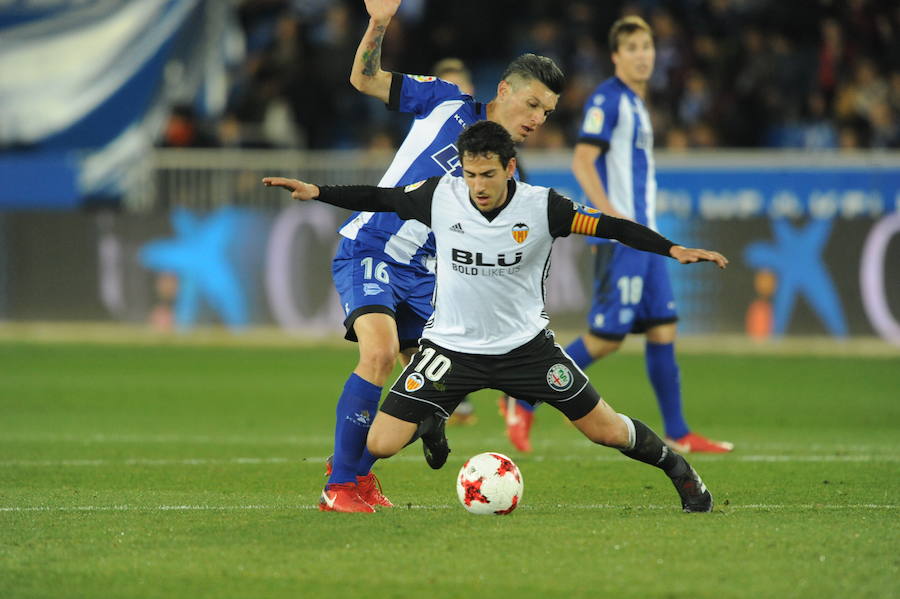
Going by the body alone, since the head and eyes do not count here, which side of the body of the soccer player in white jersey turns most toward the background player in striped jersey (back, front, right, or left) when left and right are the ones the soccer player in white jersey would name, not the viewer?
back

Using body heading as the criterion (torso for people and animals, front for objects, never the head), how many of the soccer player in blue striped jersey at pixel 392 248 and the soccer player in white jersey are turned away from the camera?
0

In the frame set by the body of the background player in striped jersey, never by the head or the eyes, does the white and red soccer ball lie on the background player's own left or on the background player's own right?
on the background player's own right

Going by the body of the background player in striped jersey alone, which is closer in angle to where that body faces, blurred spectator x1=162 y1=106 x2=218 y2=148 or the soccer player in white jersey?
the soccer player in white jersey

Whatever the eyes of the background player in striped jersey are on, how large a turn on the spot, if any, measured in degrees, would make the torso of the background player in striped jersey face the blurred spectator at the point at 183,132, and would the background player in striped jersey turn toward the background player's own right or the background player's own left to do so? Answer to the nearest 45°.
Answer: approximately 180°

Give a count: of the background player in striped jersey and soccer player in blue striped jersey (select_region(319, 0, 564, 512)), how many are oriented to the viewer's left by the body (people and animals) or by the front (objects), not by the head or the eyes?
0

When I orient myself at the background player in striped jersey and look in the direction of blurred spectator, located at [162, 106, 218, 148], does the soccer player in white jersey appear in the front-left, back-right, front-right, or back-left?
back-left

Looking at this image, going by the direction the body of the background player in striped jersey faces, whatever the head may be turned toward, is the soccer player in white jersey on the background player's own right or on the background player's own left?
on the background player's own right

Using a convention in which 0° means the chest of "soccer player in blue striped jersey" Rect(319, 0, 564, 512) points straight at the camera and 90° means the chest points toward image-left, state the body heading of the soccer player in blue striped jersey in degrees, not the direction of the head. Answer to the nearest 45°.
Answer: approximately 315°

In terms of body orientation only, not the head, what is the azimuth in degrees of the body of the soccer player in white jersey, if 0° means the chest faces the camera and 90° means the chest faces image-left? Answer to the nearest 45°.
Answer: approximately 0°
